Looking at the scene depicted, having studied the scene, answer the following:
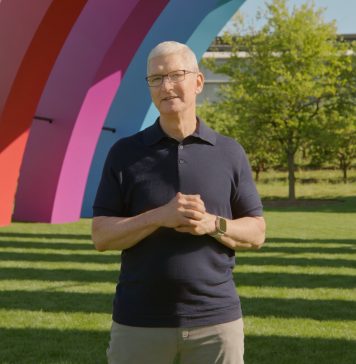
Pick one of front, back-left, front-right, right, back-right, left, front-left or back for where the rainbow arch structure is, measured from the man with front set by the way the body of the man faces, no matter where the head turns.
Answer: back

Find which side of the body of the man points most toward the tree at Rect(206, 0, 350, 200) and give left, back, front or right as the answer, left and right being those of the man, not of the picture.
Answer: back

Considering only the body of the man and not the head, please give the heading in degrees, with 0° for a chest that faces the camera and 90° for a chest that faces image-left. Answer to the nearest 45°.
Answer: approximately 0°
